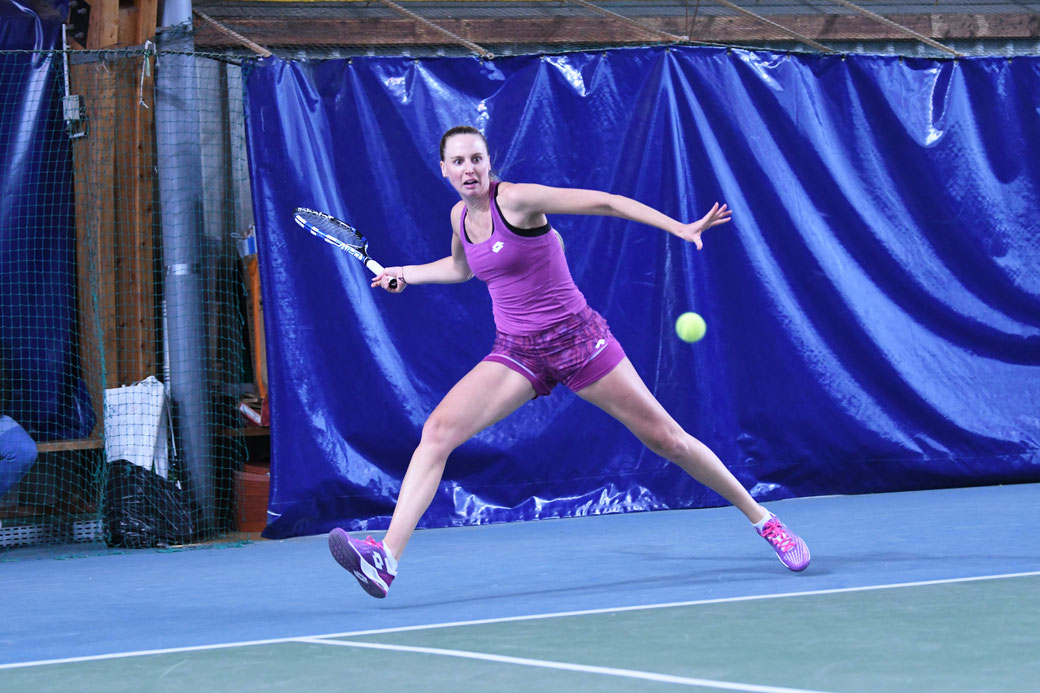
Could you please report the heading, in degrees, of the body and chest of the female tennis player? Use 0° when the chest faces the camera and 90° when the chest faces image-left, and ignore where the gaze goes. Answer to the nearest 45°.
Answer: approximately 45°

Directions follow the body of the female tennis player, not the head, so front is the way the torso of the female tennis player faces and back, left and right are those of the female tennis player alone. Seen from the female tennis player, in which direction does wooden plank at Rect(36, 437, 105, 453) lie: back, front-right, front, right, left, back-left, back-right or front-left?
right

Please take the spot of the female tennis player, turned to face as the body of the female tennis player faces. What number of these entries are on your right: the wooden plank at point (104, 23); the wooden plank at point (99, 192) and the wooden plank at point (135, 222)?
3

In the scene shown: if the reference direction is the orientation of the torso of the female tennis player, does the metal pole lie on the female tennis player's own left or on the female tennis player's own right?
on the female tennis player's own right

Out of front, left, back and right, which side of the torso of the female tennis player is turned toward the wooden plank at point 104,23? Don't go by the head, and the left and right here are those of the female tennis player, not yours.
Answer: right

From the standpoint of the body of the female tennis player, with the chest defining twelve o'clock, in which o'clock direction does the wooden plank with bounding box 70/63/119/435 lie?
The wooden plank is roughly at 3 o'clock from the female tennis player.

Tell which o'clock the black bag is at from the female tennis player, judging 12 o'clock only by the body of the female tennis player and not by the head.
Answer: The black bag is roughly at 3 o'clock from the female tennis player.

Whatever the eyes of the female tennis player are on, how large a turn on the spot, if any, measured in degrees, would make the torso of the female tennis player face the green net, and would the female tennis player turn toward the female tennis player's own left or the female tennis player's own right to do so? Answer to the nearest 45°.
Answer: approximately 90° to the female tennis player's own right

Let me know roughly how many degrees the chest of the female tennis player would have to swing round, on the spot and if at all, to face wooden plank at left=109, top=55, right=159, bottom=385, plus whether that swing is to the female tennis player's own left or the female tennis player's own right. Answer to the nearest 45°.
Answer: approximately 90° to the female tennis player's own right
